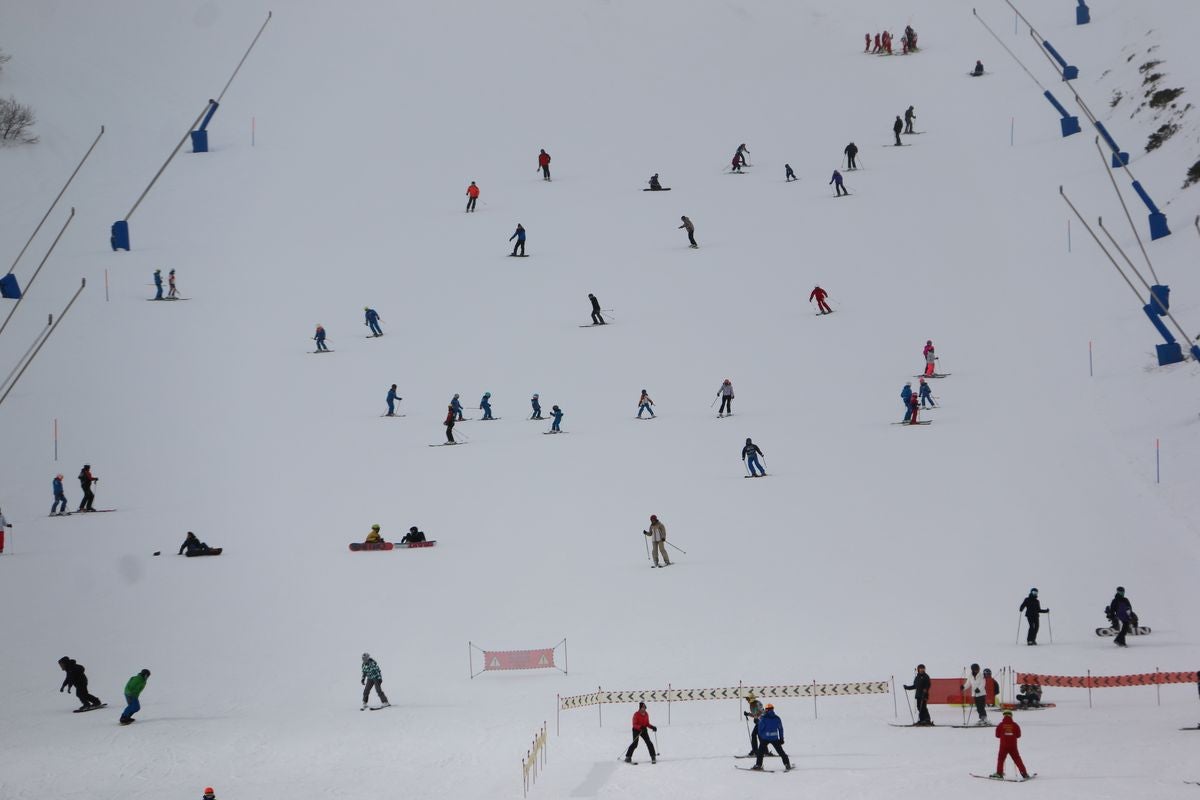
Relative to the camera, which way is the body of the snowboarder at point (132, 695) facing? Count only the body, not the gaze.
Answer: to the viewer's right

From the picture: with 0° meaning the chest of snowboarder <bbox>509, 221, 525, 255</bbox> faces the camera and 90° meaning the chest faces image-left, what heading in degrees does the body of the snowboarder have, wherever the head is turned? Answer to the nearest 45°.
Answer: approximately 45°

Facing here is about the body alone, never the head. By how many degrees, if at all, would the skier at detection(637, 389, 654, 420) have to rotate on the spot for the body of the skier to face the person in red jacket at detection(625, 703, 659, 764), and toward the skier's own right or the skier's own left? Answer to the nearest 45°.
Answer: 0° — they already face them

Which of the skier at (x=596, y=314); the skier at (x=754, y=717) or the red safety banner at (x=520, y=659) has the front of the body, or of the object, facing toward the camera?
the red safety banner

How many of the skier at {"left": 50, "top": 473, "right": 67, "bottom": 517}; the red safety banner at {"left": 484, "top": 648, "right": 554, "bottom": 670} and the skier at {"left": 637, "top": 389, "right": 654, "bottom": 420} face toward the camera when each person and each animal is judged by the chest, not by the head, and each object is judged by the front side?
2

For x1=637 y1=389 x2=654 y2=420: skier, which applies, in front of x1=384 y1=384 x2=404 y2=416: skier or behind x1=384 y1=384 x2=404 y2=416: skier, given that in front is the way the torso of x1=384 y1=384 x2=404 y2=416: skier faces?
in front

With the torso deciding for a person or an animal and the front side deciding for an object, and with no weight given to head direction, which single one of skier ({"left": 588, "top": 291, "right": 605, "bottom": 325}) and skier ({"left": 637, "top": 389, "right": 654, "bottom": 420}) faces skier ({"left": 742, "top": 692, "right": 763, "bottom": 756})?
skier ({"left": 637, "top": 389, "right": 654, "bottom": 420})
